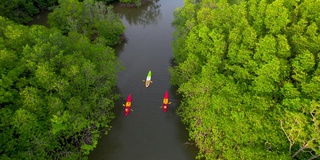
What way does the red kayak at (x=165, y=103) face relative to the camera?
away from the camera
